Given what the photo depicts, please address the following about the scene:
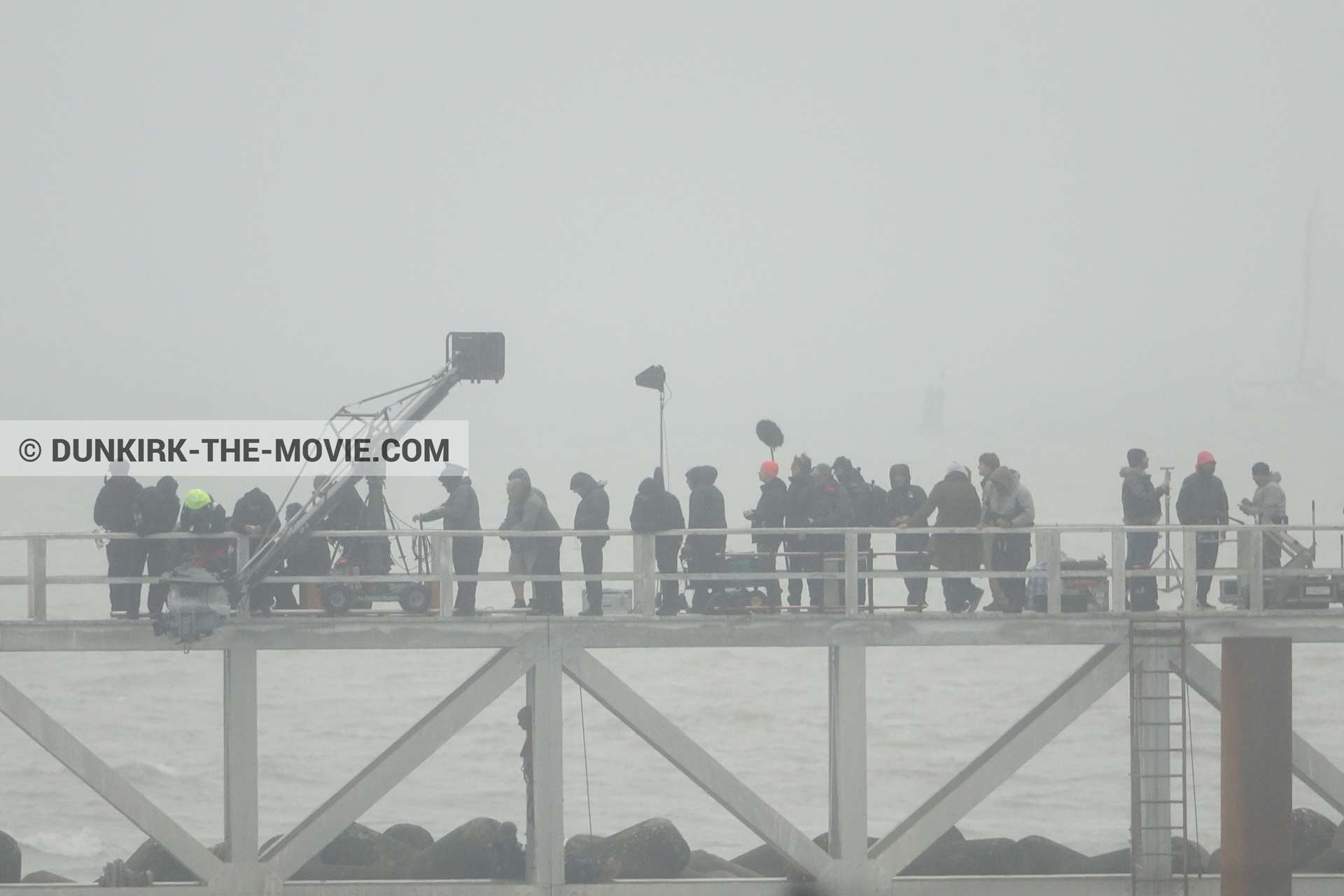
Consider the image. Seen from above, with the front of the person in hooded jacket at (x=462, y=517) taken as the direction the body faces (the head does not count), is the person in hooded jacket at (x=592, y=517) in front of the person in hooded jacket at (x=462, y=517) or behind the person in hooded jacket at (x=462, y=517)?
behind

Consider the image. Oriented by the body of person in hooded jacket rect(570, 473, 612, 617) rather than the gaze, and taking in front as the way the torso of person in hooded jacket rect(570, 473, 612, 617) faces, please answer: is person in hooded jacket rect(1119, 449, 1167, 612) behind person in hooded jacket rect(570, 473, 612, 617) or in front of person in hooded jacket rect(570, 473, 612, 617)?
behind

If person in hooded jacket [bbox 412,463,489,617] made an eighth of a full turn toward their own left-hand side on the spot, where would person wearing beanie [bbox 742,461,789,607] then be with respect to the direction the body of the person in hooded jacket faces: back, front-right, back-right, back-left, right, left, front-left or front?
back-left

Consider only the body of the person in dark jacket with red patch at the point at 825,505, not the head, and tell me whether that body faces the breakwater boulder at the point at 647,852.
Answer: no

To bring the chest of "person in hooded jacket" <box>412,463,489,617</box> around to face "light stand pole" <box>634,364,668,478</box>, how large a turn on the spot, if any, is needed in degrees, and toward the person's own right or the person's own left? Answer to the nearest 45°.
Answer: approximately 180°

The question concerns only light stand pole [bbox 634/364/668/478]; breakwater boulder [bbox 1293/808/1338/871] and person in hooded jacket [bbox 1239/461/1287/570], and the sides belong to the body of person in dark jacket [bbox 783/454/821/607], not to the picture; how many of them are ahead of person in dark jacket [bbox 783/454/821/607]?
1

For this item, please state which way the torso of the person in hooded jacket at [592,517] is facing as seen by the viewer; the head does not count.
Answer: to the viewer's left

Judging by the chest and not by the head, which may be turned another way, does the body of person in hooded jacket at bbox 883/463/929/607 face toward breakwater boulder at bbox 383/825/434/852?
no

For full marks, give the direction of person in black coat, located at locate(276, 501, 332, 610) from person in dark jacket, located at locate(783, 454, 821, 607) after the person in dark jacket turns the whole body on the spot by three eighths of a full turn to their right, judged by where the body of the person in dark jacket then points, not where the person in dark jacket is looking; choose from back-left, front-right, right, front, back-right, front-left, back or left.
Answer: back-left

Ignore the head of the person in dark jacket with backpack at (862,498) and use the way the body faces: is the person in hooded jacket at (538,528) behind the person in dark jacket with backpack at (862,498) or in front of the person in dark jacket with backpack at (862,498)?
in front

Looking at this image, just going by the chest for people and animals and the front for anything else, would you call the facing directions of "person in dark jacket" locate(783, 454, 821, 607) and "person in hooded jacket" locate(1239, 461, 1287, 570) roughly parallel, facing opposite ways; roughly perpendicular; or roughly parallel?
roughly parallel

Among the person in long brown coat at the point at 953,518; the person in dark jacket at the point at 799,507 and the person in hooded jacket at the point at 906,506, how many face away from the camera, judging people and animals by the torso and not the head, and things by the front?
1

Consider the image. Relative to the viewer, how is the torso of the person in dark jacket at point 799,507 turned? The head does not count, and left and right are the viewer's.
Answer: facing to the left of the viewer

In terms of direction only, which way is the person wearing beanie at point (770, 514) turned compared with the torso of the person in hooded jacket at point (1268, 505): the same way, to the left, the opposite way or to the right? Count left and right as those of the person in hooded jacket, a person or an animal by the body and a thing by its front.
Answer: the same way

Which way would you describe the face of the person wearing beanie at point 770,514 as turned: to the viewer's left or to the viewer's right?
to the viewer's left

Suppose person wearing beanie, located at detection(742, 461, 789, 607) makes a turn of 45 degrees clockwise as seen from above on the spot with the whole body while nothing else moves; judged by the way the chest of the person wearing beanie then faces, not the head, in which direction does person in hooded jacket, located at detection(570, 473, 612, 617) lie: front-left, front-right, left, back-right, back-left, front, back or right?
front-left

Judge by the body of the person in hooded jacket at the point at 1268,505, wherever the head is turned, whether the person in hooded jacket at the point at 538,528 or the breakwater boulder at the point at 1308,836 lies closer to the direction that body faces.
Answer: the person in hooded jacket

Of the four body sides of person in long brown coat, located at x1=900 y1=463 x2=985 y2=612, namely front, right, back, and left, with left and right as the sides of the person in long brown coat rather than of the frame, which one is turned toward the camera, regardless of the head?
back

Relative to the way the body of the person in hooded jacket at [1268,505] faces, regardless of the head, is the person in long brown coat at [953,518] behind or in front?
in front

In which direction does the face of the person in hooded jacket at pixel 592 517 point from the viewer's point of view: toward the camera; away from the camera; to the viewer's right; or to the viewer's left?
to the viewer's left

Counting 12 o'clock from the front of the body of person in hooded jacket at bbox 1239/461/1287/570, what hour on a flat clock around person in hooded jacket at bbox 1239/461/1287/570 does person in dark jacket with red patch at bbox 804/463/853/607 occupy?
person in dark jacket with red patch at bbox 804/463/853/607 is roughly at 11 o'clock from person in hooded jacket at bbox 1239/461/1287/570.
